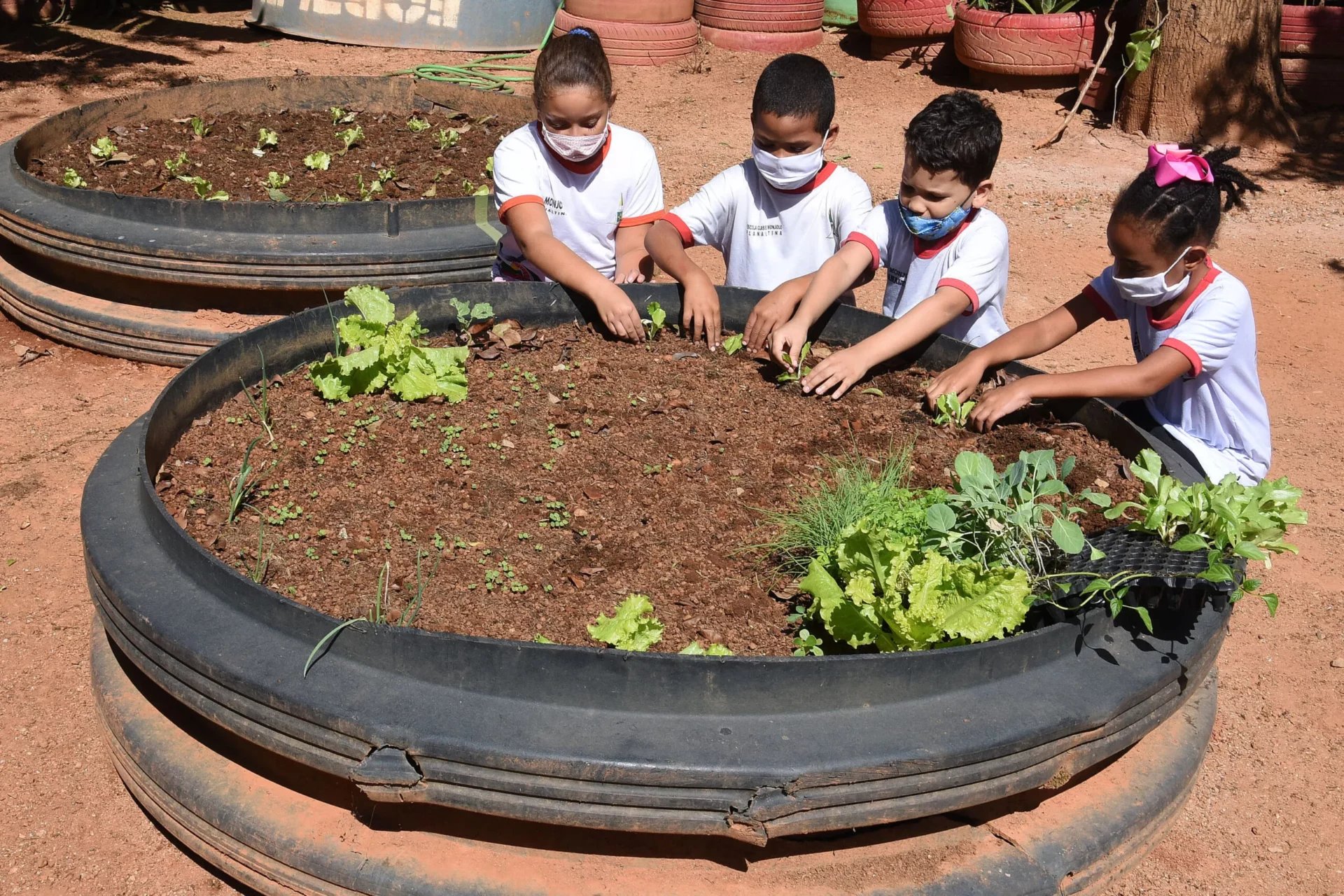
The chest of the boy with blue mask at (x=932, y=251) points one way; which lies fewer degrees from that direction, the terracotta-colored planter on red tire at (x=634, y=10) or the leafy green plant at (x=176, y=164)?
the leafy green plant

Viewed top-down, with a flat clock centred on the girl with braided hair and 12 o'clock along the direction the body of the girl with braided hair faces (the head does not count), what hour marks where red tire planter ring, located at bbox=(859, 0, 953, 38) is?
The red tire planter ring is roughly at 4 o'clock from the girl with braided hair.

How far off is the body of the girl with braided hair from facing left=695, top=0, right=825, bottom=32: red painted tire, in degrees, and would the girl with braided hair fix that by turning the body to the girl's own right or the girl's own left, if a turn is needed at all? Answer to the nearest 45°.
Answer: approximately 90° to the girl's own right

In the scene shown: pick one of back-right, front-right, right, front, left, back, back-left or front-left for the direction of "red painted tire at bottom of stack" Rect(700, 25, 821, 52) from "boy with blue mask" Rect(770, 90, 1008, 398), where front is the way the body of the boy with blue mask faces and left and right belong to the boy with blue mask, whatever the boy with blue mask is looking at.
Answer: back-right

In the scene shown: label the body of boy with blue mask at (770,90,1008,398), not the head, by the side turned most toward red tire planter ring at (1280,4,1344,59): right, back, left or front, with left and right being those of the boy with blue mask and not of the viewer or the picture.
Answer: back

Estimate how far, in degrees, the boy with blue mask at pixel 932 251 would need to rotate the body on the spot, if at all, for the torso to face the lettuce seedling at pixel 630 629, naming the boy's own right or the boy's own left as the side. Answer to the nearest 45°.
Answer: approximately 45° to the boy's own left

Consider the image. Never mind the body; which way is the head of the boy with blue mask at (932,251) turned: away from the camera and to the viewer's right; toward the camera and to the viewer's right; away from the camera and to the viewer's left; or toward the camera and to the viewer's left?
toward the camera and to the viewer's left

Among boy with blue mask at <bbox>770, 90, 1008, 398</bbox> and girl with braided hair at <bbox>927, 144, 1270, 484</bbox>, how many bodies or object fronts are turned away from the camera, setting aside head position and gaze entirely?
0

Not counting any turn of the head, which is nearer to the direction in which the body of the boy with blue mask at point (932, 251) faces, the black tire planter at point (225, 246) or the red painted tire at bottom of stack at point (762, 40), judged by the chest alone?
the black tire planter

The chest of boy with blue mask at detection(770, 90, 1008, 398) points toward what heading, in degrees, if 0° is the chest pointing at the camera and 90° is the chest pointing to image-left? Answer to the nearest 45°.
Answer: approximately 45°

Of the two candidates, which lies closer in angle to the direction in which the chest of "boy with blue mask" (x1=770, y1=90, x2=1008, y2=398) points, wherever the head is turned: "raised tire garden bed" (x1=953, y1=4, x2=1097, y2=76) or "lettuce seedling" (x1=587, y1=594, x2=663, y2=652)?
the lettuce seedling

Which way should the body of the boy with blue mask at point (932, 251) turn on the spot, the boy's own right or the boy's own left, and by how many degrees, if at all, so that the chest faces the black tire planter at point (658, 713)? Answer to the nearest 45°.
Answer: approximately 45° to the boy's own left

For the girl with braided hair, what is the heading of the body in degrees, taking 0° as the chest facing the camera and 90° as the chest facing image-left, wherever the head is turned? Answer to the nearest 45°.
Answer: approximately 45°
